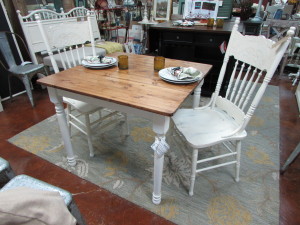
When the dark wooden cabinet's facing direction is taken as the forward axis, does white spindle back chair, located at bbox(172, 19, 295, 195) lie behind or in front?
in front

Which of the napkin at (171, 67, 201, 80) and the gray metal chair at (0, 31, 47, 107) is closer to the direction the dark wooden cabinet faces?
the napkin

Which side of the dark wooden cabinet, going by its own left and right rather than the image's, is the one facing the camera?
front

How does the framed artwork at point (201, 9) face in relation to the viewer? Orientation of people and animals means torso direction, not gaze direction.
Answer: toward the camera

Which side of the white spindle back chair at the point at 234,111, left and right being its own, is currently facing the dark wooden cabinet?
right

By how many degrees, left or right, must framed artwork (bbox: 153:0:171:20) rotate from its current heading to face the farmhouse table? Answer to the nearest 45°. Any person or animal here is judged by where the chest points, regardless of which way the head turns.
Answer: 0° — it already faces it

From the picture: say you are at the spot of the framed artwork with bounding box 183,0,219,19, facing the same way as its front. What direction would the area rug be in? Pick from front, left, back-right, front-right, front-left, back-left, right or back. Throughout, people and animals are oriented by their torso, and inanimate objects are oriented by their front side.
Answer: front

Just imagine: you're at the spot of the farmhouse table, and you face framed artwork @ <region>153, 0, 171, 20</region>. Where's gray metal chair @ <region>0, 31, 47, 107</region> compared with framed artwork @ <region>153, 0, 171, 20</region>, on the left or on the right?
left

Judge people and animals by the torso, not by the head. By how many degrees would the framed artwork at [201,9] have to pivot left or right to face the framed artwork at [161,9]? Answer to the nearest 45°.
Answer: approximately 135° to its right

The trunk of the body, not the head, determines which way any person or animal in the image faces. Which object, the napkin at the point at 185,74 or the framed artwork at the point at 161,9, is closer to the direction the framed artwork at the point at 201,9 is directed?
the napkin

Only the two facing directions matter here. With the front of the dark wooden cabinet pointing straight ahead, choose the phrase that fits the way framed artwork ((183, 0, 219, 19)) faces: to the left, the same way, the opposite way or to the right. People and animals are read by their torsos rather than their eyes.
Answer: the same way

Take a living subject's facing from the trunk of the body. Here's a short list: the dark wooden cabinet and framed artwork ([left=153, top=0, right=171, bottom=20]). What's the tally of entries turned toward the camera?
2

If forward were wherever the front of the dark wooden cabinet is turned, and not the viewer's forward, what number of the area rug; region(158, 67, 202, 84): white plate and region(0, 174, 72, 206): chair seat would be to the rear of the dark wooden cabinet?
0

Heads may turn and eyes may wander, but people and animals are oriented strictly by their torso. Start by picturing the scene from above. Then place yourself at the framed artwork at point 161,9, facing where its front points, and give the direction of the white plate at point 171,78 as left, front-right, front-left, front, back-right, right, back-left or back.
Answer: front

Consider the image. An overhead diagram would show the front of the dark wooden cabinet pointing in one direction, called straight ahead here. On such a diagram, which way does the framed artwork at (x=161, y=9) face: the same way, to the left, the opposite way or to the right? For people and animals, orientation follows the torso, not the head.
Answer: the same way

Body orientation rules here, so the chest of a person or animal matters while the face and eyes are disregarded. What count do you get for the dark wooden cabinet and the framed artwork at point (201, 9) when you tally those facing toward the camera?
2

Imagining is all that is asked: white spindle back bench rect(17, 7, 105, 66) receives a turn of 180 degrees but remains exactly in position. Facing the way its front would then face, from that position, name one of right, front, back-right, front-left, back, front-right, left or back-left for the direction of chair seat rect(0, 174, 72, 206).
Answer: back-left
